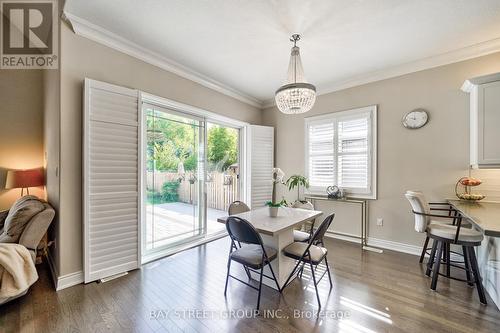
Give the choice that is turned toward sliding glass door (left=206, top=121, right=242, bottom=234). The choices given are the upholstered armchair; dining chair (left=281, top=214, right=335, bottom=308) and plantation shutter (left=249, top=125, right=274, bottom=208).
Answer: the dining chair

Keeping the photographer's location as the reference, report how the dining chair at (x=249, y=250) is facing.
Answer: facing away from the viewer and to the right of the viewer

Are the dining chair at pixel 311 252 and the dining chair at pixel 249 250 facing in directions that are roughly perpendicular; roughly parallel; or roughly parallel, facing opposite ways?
roughly perpendicular

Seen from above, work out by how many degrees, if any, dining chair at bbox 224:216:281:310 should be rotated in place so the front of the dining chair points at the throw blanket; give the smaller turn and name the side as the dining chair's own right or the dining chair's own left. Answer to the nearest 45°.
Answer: approximately 135° to the dining chair's own left

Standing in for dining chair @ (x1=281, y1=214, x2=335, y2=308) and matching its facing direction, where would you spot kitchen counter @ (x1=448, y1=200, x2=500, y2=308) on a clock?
The kitchen counter is roughly at 4 o'clock from the dining chair.

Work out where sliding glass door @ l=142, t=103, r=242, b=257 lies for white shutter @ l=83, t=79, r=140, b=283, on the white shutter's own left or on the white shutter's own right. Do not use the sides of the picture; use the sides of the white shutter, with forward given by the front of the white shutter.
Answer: on the white shutter's own left

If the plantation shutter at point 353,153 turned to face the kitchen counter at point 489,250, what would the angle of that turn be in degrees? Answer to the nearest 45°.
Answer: approximately 90° to its left

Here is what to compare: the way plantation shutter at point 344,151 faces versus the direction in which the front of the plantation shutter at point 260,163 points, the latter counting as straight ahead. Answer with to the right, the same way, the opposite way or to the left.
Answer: to the right
